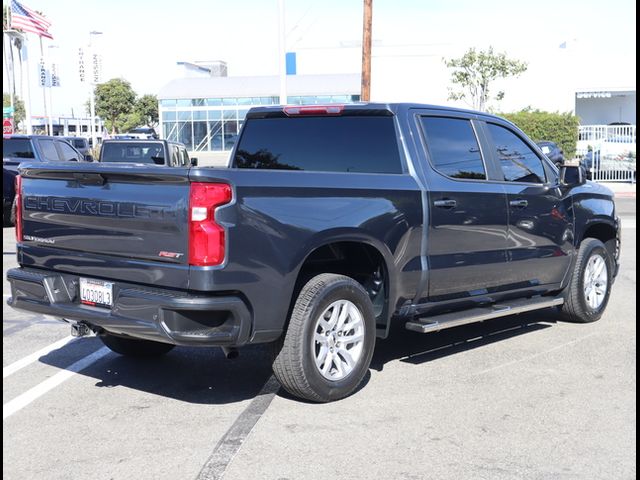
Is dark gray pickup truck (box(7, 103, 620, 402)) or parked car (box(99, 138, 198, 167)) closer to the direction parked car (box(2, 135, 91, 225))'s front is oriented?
the parked car

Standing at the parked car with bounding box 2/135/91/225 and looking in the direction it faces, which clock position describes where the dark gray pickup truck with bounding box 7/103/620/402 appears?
The dark gray pickup truck is roughly at 4 o'clock from the parked car.

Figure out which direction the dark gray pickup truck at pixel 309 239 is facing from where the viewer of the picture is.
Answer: facing away from the viewer and to the right of the viewer

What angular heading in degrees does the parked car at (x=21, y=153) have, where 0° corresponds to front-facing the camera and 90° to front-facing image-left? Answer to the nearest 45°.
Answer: approximately 225°

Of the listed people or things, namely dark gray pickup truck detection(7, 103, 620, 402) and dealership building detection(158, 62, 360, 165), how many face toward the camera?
1

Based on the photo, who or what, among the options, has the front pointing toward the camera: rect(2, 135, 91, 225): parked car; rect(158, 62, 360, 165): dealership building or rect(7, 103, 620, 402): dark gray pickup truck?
the dealership building

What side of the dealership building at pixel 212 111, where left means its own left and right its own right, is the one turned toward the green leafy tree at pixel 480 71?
left

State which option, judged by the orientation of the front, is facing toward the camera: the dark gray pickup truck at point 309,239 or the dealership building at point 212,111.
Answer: the dealership building

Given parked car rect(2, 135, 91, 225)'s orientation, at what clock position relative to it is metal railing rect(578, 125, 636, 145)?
The metal railing is roughly at 1 o'clock from the parked car.

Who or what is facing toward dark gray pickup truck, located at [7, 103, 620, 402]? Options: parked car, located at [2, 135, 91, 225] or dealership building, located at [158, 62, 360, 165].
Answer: the dealership building

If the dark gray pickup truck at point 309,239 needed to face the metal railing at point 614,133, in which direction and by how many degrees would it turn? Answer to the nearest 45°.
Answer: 0° — it already faces it

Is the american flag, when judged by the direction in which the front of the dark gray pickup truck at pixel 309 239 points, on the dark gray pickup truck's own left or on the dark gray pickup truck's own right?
on the dark gray pickup truck's own left

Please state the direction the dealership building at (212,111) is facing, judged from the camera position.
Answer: facing the viewer

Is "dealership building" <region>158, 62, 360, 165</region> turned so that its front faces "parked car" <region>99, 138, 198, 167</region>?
yes

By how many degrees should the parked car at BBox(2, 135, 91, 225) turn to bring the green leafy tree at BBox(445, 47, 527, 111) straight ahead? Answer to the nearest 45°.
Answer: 0° — it already faces it

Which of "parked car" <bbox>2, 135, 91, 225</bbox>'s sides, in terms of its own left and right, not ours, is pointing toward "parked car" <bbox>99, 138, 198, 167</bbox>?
front
